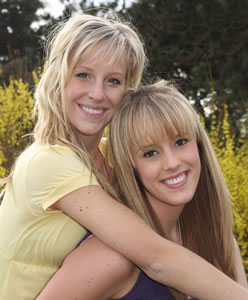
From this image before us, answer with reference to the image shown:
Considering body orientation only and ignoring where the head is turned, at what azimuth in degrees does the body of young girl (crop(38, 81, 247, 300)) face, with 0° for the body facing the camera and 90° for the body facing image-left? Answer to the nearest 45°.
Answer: approximately 315°

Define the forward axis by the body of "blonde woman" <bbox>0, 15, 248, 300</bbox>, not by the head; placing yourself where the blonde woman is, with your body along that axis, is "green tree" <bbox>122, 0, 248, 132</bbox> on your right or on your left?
on your left

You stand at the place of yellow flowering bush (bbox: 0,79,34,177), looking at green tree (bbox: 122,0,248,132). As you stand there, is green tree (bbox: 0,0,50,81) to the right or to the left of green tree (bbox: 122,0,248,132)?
left

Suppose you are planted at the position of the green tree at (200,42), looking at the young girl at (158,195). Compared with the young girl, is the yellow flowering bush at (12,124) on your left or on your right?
right
